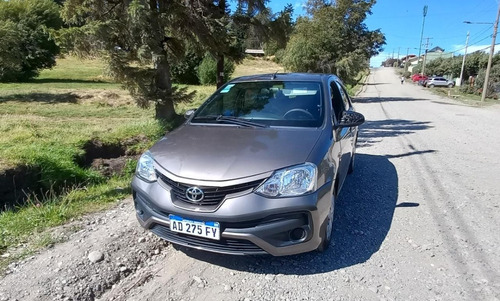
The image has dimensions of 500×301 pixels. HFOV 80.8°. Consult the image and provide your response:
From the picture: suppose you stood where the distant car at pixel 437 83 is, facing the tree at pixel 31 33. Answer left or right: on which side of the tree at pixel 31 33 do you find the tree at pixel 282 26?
left

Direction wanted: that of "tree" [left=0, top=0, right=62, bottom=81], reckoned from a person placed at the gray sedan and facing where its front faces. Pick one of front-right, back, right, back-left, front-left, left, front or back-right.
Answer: right

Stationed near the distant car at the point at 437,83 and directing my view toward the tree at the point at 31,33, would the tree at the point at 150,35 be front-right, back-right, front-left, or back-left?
front-left

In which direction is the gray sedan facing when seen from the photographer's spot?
facing the viewer and to the left of the viewer

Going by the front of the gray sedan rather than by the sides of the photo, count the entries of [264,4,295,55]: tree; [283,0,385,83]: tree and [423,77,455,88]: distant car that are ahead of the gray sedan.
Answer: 0

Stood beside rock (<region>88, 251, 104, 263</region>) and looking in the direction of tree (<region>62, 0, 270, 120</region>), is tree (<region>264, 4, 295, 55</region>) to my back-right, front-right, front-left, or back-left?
front-right

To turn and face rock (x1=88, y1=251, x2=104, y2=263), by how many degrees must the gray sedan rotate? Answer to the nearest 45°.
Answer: approximately 45° to its right

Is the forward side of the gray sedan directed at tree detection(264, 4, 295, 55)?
no

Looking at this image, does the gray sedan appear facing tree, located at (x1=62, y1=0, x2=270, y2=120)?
no

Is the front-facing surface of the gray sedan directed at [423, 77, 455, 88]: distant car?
no

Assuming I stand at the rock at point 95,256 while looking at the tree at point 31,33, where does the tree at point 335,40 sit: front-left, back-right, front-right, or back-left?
front-right
